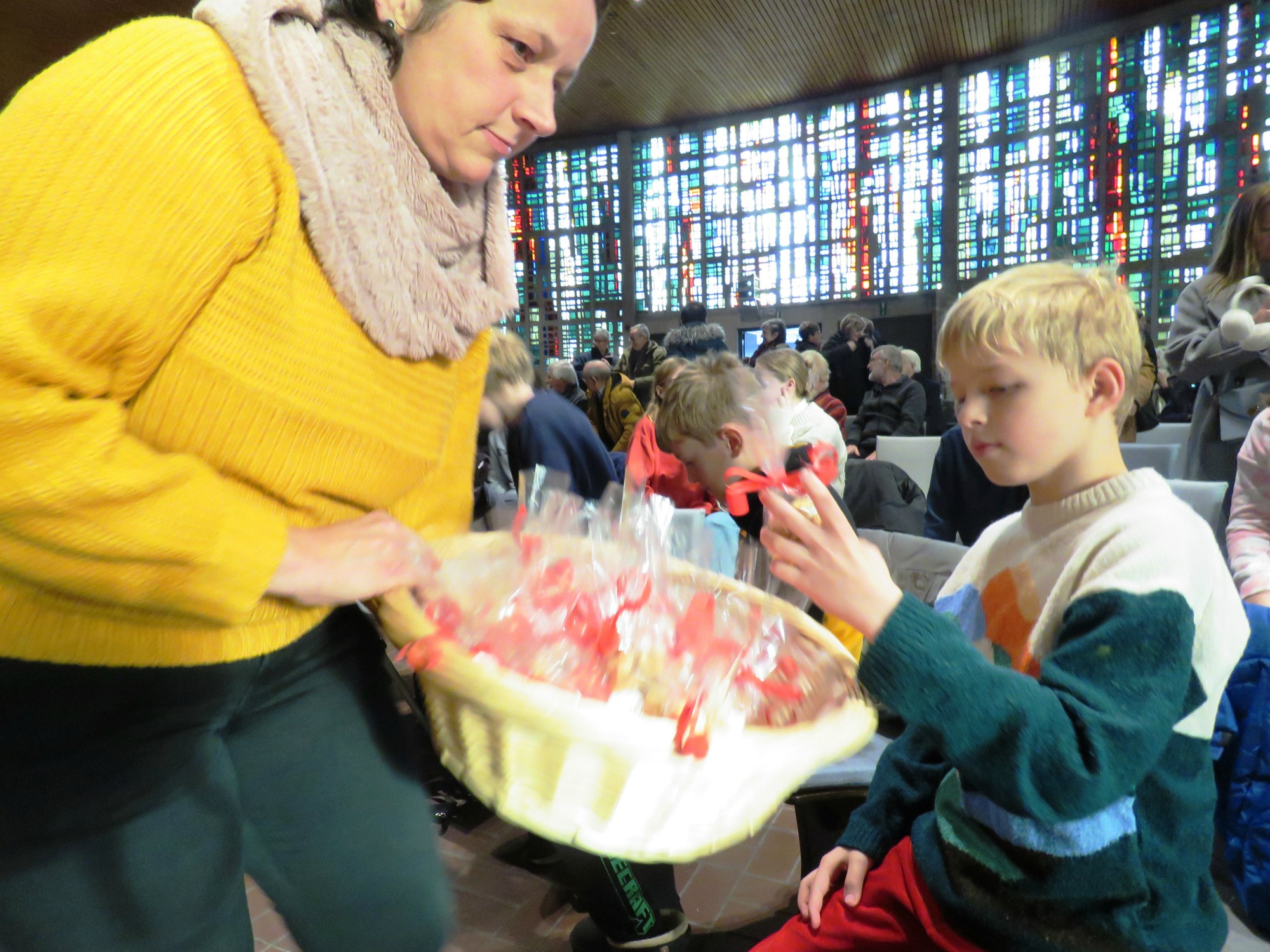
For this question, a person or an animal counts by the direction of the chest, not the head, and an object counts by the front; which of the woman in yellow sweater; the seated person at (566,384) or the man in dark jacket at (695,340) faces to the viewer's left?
the seated person

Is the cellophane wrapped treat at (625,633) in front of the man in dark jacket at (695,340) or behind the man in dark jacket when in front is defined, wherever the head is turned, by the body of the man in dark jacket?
behind

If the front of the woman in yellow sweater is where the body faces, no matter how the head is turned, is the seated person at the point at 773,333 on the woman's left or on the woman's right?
on the woman's left

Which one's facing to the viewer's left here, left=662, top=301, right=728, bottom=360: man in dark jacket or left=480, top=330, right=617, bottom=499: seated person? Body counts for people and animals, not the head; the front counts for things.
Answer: the seated person

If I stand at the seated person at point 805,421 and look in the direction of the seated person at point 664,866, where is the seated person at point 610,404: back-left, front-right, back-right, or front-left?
back-right

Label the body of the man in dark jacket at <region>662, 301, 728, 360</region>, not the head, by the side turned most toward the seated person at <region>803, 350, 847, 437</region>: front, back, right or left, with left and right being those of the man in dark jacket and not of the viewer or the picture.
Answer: right

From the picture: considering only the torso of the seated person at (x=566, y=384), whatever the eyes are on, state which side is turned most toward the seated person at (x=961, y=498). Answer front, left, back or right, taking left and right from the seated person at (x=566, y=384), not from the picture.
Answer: left

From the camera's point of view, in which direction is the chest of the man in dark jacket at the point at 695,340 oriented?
away from the camera
